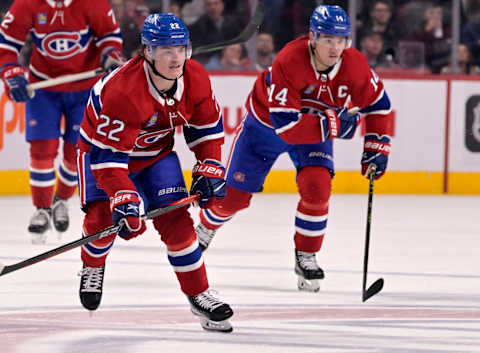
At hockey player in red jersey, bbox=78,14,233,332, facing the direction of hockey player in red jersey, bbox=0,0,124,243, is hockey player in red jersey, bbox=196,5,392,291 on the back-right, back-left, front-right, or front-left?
front-right

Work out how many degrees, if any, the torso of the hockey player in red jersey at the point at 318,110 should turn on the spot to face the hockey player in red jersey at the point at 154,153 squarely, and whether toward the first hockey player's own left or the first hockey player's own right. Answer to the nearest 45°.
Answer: approximately 90° to the first hockey player's own right

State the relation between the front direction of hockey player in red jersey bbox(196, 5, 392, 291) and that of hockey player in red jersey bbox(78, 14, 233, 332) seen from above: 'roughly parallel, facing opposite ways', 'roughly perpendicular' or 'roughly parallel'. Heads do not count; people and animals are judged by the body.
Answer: roughly parallel

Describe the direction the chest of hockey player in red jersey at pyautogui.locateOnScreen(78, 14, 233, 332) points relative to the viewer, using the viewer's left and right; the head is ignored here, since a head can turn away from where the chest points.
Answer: facing the viewer and to the right of the viewer

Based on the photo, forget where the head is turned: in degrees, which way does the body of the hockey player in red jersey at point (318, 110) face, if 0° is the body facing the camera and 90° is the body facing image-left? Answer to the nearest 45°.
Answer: approximately 315°

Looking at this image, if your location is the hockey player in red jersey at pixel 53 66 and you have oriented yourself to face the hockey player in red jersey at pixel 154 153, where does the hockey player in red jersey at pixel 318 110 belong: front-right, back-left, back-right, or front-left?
front-left

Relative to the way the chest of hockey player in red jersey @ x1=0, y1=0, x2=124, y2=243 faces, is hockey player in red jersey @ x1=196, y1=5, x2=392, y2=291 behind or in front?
in front

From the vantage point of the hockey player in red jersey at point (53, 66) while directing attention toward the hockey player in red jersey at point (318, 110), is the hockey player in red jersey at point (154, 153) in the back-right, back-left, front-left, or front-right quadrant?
front-right

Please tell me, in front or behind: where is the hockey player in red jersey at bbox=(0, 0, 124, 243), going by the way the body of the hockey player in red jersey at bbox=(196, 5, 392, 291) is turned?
behind

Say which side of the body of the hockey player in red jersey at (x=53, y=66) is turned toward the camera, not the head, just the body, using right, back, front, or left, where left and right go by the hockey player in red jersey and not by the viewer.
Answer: front

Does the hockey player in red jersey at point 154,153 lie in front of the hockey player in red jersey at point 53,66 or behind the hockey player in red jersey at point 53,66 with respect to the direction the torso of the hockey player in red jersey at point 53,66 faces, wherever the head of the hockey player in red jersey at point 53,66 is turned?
in front

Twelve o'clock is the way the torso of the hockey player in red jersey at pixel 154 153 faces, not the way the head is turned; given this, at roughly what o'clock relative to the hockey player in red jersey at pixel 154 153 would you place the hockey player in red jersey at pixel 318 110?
the hockey player in red jersey at pixel 318 110 is roughly at 9 o'clock from the hockey player in red jersey at pixel 154 153.
